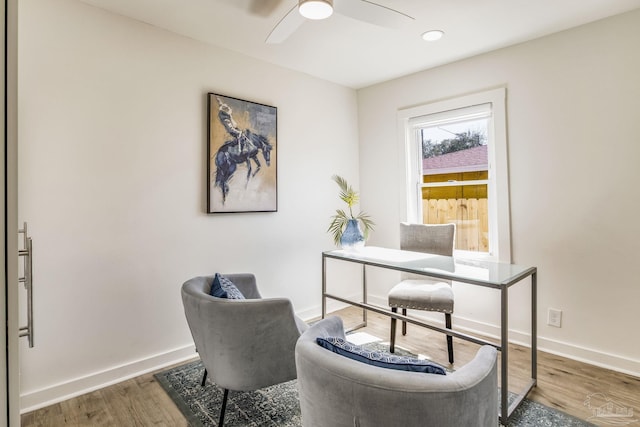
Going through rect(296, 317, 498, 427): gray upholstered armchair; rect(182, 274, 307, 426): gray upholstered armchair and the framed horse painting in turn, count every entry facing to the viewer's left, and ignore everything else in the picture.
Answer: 0

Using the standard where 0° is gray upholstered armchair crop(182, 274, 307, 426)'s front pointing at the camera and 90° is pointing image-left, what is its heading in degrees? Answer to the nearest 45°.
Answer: approximately 225°

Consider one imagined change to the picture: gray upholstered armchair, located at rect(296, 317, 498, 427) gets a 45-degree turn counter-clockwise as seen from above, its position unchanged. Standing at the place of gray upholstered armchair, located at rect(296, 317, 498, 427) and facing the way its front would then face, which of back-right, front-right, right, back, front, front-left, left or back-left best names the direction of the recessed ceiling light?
front

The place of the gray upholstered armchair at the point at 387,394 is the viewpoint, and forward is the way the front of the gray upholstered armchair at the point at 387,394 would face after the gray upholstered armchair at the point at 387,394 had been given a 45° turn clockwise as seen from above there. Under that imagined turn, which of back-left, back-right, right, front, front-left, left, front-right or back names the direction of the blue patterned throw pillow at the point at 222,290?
back-left

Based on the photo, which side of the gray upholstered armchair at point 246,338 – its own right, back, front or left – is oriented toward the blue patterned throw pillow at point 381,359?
right

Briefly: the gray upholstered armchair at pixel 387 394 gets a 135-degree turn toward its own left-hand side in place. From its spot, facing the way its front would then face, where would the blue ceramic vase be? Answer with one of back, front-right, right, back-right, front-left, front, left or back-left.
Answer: right

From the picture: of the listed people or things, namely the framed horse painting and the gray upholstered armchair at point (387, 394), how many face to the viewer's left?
0

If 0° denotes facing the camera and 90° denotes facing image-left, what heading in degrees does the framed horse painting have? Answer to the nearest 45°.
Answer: approximately 315°

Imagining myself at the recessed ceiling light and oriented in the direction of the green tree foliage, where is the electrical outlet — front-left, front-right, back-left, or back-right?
front-right

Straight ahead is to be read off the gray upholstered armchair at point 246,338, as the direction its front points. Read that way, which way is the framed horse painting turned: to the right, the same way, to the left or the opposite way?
to the right

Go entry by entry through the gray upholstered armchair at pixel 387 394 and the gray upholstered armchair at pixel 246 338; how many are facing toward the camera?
0

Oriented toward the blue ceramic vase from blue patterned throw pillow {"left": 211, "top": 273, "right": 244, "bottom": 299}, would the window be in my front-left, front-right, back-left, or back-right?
front-right

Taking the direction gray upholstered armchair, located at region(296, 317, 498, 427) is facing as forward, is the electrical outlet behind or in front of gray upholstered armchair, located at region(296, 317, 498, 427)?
in front

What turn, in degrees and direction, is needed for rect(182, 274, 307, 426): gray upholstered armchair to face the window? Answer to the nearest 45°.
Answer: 0° — it already faces it

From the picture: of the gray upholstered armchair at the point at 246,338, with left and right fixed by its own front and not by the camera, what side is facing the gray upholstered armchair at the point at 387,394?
right

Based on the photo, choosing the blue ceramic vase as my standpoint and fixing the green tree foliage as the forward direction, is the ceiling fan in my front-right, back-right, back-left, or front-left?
back-right
